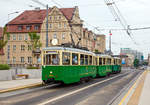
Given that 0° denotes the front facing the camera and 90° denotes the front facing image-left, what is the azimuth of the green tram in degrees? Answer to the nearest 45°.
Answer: approximately 45°
